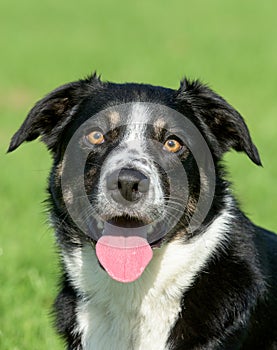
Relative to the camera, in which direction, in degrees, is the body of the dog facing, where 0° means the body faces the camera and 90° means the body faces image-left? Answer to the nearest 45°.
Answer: approximately 45°
